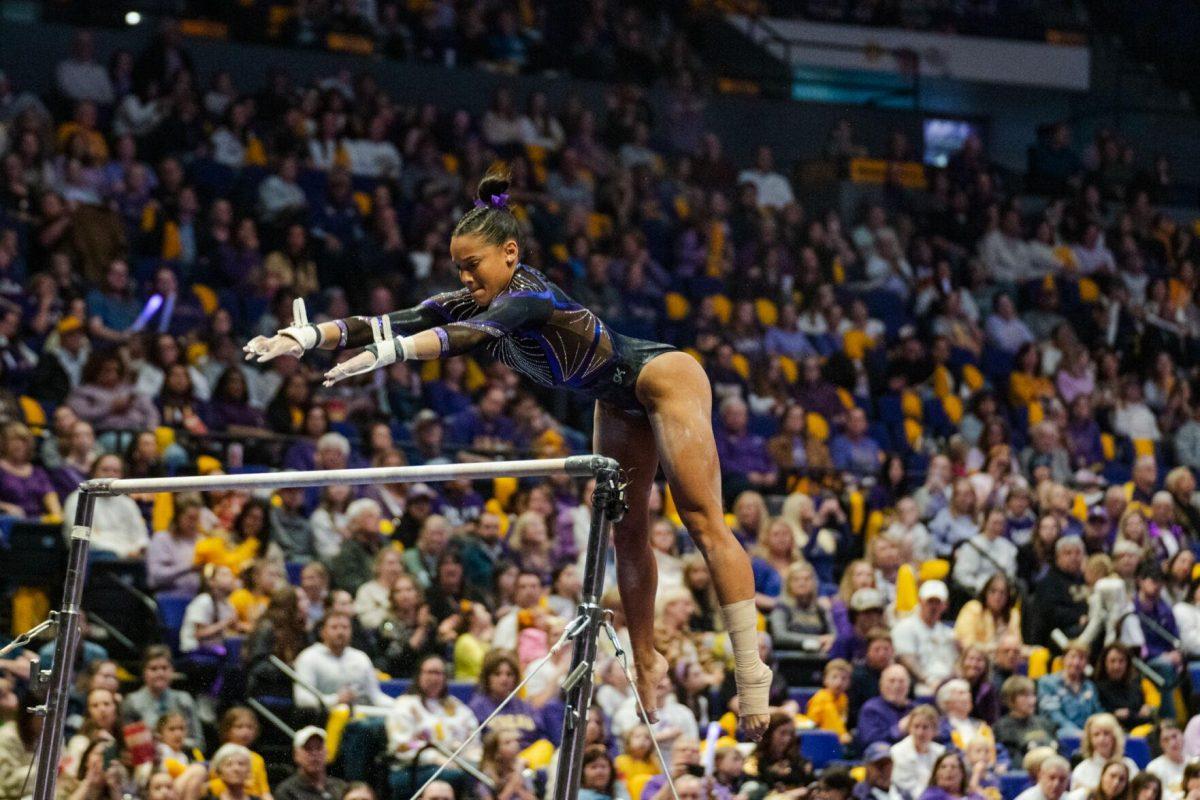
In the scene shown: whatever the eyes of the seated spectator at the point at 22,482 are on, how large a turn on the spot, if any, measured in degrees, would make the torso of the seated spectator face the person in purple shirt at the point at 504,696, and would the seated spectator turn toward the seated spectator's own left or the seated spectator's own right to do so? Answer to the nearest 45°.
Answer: approximately 45° to the seated spectator's own left

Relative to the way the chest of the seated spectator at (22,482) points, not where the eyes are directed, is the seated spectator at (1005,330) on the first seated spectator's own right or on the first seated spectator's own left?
on the first seated spectator's own left

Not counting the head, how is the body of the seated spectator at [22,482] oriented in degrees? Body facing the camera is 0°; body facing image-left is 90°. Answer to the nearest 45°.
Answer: approximately 0°

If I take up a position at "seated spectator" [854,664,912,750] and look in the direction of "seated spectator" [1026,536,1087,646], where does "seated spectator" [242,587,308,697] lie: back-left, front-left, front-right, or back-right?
back-left

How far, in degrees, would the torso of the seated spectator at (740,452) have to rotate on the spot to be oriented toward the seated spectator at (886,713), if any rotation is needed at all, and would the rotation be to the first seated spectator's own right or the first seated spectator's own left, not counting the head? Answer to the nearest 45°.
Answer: approximately 45° to the first seated spectator's own left

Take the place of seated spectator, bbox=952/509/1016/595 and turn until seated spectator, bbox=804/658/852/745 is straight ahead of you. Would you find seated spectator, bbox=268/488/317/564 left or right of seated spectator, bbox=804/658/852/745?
right
